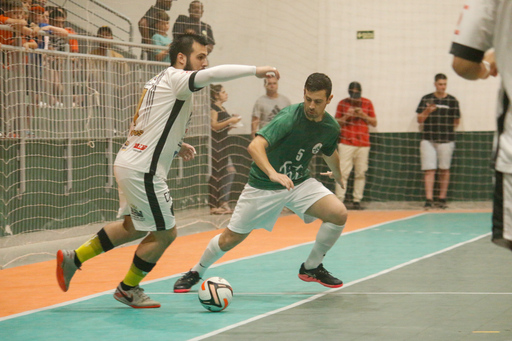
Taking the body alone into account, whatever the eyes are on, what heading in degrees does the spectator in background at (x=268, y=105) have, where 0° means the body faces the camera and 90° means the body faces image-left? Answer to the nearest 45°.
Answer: approximately 0°

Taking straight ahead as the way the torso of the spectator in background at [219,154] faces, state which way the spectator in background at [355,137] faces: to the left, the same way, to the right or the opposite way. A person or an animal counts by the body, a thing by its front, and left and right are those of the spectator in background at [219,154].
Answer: to the right

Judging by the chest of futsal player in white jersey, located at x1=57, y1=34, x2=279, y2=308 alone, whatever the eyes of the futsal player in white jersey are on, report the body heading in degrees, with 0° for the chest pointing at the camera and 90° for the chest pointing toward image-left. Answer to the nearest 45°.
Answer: approximately 270°

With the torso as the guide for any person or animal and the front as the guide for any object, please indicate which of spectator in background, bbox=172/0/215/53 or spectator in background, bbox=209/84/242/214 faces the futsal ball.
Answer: spectator in background, bbox=172/0/215/53

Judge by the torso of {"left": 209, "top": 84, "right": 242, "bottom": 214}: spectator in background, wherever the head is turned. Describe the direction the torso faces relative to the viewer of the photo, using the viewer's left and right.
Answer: facing to the right of the viewer

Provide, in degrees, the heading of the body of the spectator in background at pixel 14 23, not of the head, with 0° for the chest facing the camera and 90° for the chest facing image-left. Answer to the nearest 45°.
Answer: approximately 315°

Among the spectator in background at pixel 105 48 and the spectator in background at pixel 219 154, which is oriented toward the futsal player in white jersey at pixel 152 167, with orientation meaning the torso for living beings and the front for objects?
the spectator in background at pixel 105 48

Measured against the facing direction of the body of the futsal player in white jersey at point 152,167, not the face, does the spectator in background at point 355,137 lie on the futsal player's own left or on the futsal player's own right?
on the futsal player's own left
